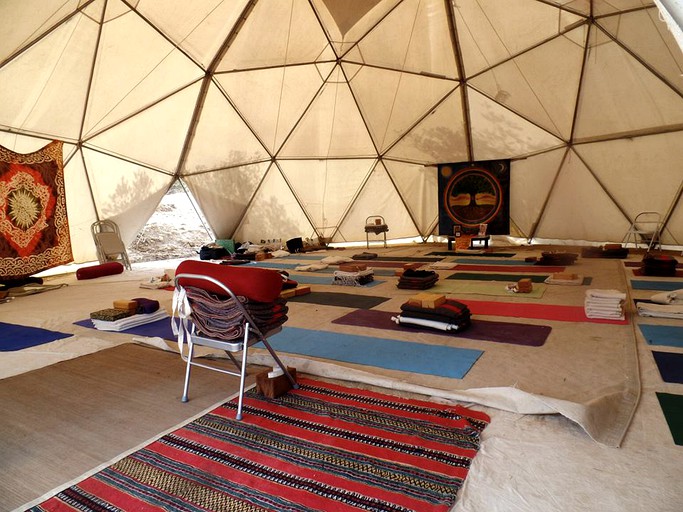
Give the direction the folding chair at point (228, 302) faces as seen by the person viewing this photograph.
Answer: facing away from the viewer and to the right of the viewer

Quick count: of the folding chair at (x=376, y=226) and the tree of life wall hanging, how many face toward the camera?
2

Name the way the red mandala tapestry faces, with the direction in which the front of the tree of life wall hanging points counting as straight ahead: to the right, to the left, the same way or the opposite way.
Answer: to the left

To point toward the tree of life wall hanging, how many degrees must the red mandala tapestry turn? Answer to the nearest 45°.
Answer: approximately 45° to its left

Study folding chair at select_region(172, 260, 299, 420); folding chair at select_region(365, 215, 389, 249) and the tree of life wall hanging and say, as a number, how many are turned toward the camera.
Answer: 2

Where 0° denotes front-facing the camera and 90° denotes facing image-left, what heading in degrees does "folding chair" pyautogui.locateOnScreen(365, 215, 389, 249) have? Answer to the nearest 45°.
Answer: approximately 0°

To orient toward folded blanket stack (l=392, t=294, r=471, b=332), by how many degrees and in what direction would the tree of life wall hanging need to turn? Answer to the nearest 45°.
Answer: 0° — it already faces it

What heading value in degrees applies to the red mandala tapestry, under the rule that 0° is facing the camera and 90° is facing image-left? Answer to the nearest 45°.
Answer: approximately 315°
